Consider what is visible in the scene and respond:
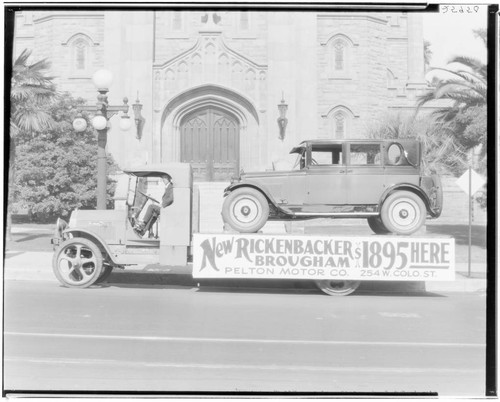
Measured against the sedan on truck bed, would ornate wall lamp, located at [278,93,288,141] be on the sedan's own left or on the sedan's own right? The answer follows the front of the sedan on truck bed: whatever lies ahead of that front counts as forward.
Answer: on the sedan's own right

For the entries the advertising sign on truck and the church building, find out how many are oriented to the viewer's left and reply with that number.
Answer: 0

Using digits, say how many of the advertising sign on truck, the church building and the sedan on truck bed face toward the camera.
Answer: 2

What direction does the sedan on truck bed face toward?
to the viewer's left

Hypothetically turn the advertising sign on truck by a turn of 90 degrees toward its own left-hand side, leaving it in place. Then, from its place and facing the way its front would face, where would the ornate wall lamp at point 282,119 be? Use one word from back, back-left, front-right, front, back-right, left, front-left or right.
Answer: left

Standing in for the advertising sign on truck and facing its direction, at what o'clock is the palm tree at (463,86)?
The palm tree is roughly at 7 o'clock from the advertising sign on truck.

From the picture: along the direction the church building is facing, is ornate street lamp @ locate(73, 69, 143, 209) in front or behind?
in front

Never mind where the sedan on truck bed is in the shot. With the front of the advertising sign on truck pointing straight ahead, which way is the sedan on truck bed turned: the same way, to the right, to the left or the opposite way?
to the right

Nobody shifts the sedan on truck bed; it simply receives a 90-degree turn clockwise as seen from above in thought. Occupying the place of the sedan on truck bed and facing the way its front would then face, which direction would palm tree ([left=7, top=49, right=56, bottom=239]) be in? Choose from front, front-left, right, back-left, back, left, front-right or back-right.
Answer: front-left

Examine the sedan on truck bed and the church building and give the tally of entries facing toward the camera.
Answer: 1

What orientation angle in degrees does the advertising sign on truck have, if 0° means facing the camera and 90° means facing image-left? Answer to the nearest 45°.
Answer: approximately 0°

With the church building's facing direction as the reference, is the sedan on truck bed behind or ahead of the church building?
ahead
